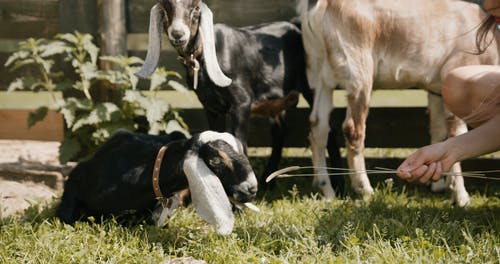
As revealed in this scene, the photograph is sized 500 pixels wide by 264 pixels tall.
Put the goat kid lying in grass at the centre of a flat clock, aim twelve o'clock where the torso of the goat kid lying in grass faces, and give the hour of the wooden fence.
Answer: The wooden fence is roughly at 9 o'clock from the goat kid lying in grass.

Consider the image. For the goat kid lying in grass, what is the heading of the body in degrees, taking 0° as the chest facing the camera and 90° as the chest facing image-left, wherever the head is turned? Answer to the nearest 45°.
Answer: approximately 270°

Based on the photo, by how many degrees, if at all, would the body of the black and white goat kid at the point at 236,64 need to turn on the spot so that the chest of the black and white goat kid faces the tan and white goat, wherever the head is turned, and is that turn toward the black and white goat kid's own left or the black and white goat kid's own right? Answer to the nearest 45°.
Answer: approximately 135° to the black and white goat kid's own left

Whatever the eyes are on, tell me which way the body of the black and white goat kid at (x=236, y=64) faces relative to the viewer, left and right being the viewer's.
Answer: facing the viewer and to the left of the viewer

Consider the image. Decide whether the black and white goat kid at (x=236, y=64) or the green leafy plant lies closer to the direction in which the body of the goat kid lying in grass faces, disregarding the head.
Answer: the black and white goat kid

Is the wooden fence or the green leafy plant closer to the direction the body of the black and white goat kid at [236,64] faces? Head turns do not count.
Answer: the green leafy plant

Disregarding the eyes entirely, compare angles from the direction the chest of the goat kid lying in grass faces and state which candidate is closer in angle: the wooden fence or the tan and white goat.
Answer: the tan and white goat

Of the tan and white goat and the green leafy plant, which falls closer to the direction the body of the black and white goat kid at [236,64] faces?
the green leafy plant

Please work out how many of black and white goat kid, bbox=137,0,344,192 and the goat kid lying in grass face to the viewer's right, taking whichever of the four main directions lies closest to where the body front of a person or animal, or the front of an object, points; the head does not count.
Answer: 1
